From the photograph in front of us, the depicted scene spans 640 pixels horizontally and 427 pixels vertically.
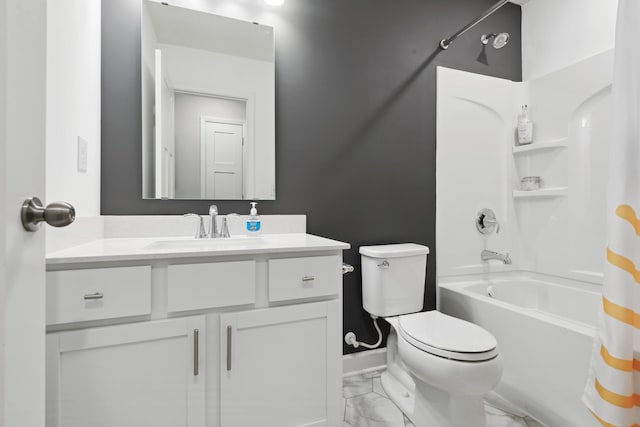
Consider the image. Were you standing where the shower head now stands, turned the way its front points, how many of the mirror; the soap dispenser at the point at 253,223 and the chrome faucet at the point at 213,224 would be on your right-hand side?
3

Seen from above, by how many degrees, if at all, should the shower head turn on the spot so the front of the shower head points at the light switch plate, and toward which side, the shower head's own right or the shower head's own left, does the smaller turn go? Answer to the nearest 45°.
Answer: approximately 90° to the shower head's own right

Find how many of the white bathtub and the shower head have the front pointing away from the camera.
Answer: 0

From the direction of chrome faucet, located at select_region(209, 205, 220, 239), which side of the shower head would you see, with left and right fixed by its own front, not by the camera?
right

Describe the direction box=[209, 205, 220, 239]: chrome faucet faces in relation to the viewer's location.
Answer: facing the viewer

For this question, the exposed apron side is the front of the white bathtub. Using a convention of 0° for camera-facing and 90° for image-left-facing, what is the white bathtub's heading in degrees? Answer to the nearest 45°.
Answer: approximately 45°

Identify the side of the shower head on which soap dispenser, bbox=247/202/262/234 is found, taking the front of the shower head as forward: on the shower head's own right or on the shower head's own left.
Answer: on the shower head's own right

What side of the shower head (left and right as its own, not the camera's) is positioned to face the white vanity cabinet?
right

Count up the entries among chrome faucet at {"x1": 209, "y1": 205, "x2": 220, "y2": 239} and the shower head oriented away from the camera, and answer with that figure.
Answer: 0

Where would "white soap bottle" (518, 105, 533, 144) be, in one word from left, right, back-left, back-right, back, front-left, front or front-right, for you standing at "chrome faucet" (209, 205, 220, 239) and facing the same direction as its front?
left
